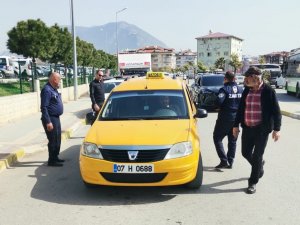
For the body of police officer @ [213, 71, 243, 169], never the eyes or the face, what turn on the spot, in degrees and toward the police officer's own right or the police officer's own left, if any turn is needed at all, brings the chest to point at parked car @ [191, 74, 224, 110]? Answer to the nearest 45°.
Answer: approximately 45° to the police officer's own right

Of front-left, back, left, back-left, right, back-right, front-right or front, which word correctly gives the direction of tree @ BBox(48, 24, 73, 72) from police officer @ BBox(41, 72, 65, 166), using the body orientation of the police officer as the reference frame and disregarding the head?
left

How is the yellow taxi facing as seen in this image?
toward the camera

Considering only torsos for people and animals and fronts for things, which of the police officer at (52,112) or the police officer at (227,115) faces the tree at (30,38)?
the police officer at (227,115)

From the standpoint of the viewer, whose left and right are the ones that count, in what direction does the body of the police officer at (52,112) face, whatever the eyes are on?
facing to the right of the viewer

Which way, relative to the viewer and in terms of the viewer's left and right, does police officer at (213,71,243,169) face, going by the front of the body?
facing away from the viewer and to the left of the viewer

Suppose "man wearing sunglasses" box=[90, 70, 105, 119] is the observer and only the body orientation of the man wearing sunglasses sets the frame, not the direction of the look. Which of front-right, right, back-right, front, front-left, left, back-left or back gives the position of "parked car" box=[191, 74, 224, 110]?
left

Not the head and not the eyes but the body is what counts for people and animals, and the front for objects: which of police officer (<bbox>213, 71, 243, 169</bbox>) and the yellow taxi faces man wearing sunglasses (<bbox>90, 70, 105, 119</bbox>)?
the police officer

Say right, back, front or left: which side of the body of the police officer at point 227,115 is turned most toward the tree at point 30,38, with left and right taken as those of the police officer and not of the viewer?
front

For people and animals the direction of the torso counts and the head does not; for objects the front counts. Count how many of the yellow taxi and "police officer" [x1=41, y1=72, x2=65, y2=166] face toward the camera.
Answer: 1

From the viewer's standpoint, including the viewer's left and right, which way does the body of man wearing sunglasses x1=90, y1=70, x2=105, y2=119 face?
facing the viewer and to the right of the viewer

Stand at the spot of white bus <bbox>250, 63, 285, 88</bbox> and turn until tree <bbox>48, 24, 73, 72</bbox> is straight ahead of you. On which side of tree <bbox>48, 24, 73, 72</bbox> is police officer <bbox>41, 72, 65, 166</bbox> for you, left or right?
left
